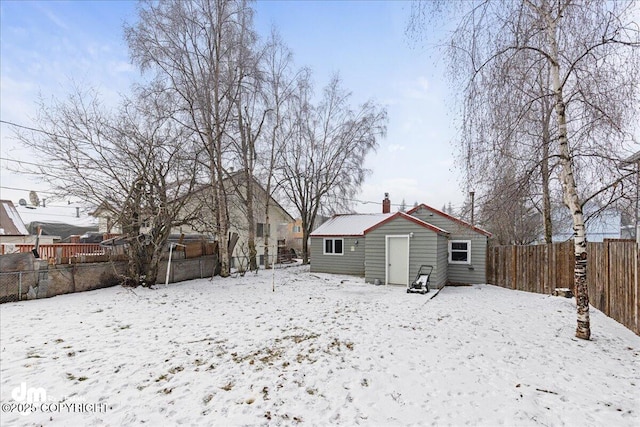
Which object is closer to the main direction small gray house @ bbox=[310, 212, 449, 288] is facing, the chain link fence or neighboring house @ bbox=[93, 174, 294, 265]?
the chain link fence

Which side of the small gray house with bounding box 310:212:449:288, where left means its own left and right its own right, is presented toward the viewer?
front

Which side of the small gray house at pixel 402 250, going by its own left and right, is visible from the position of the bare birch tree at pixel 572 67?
front

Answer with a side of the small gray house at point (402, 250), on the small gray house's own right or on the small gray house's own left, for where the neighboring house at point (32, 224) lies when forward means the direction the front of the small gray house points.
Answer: on the small gray house's own right

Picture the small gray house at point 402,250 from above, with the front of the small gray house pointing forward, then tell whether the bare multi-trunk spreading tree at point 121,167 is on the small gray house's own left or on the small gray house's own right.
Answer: on the small gray house's own right

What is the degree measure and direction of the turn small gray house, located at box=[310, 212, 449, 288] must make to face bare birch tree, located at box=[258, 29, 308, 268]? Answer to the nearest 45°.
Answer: approximately 135° to its right

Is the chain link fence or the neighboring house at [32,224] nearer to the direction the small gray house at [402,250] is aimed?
the chain link fence

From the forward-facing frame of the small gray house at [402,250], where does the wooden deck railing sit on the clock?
The wooden deck railing is roughly at 2 o'clock from the small gray house.

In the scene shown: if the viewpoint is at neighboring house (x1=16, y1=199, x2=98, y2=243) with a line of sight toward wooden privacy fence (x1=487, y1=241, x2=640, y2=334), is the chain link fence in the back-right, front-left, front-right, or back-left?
front-right

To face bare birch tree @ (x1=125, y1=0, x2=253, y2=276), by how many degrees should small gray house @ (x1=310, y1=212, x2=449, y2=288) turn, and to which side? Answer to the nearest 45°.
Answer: approximately 90° to its right
